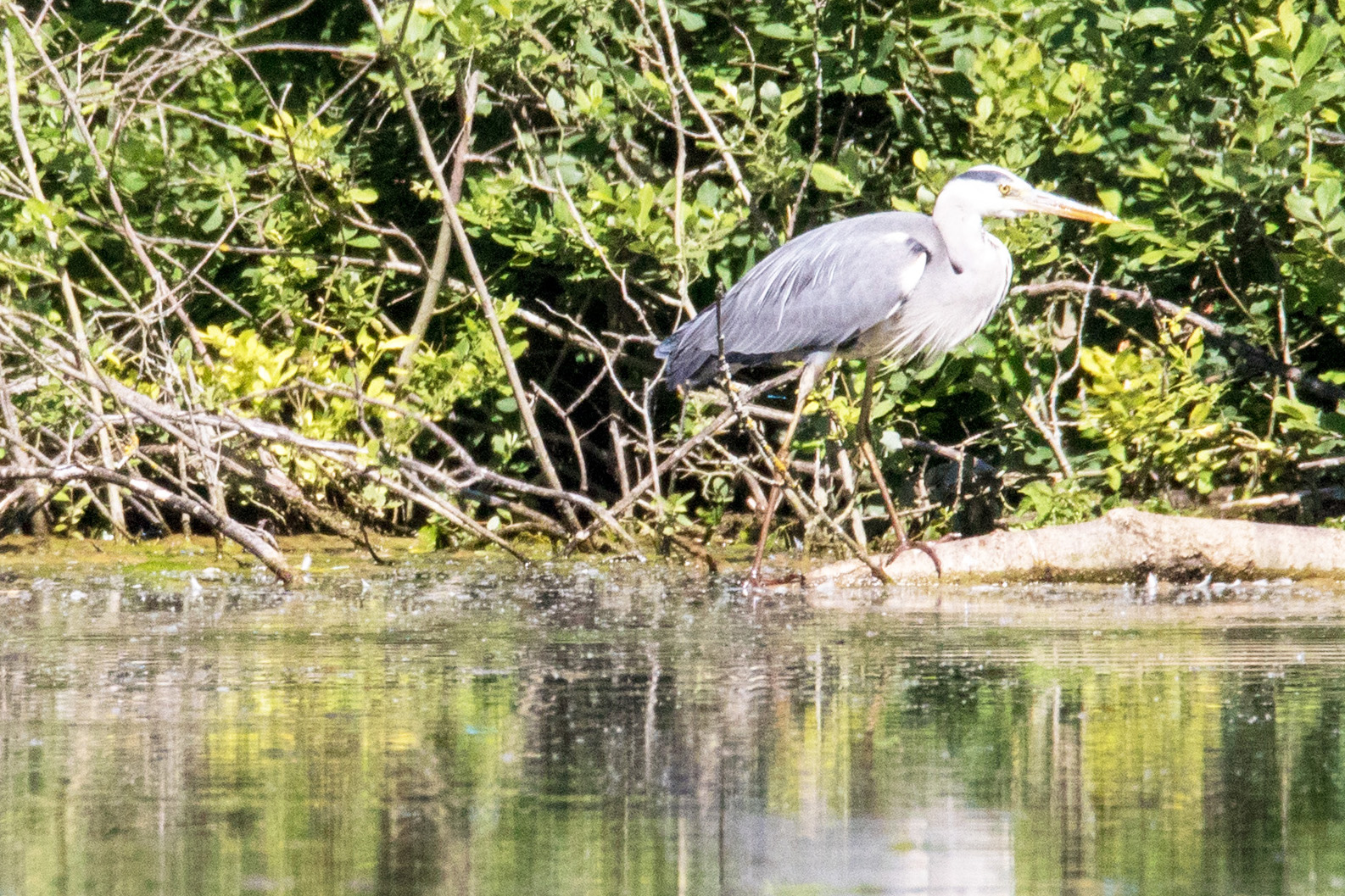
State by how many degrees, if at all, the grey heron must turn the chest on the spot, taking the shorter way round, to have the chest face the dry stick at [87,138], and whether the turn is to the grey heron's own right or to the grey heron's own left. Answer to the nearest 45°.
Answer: approximately 180°

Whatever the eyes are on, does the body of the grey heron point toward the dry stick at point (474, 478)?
no

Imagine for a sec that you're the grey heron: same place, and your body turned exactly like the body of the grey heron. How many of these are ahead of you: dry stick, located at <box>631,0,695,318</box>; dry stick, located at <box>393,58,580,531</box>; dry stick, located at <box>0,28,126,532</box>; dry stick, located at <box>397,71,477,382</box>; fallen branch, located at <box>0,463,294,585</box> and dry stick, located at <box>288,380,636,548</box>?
0

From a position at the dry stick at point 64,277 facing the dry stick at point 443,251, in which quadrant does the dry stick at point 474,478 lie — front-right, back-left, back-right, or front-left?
front-right

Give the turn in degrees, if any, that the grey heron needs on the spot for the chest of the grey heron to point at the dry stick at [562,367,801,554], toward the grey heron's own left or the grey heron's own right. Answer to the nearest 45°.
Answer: approximately 180°

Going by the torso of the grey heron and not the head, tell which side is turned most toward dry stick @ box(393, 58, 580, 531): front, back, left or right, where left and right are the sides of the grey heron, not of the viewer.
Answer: back

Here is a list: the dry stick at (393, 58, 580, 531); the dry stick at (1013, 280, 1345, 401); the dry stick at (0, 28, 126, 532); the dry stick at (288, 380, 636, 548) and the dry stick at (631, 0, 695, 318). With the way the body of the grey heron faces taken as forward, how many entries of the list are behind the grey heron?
4

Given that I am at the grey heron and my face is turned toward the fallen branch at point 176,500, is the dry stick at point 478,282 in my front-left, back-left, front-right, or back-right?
front-right

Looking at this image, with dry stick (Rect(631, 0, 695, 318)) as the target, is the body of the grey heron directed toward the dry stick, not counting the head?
no

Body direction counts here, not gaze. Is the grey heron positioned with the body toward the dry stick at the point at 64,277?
no

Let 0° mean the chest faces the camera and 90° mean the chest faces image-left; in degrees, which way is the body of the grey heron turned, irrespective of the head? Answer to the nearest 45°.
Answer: approximately 270°

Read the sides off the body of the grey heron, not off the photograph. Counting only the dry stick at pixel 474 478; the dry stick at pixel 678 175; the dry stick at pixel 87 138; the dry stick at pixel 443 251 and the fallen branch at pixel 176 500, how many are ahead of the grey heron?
0
